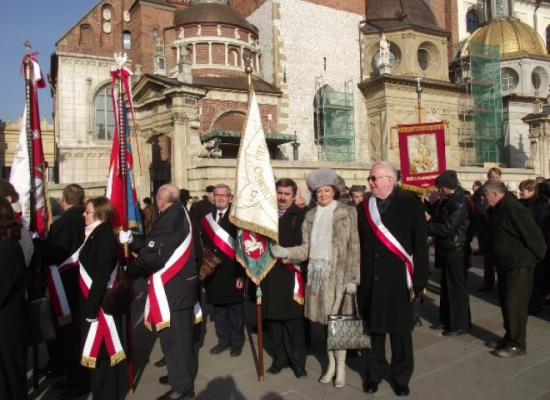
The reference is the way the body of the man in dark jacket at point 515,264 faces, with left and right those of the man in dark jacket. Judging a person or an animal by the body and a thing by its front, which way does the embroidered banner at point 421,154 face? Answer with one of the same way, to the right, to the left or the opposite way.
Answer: to the left

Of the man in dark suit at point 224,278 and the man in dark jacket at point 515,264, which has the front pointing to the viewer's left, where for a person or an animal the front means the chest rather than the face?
the man in dark jacket at point 515,264

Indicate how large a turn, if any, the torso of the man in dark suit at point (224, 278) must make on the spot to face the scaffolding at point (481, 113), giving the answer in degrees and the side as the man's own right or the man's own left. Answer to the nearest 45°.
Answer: approximately 135° to the man's own left

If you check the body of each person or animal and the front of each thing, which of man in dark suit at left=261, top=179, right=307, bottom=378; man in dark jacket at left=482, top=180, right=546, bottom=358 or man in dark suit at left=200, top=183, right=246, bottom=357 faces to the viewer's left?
man in dark jacket at left=482, top=180, right=546, bottom=358

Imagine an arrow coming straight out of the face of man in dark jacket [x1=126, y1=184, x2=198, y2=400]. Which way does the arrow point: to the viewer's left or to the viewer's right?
to the viewer's left

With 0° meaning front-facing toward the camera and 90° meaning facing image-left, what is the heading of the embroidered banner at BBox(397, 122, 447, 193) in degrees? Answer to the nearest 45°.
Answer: approximately 0°

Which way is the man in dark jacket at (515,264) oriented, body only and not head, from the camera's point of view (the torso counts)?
to the viewer's left

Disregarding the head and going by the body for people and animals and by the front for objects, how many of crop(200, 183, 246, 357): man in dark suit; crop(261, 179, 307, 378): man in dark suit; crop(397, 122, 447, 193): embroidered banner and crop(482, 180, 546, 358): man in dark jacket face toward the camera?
3
